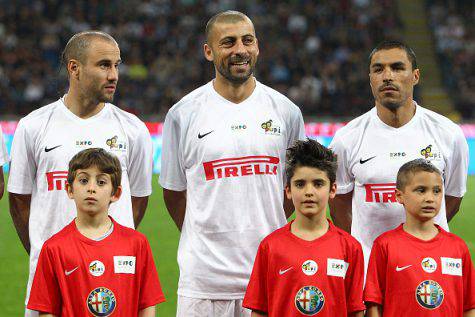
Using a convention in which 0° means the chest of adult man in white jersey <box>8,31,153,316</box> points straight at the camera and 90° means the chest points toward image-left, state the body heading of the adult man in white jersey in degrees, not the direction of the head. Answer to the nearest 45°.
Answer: approximately 0°

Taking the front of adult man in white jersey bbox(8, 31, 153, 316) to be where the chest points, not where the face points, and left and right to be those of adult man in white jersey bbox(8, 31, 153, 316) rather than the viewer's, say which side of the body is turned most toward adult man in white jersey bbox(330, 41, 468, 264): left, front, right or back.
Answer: left

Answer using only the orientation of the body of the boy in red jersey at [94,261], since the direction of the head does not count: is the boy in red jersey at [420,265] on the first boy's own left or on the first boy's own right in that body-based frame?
on the first boy's own left

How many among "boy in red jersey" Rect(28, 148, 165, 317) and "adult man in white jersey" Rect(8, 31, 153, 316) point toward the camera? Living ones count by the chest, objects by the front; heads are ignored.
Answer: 2

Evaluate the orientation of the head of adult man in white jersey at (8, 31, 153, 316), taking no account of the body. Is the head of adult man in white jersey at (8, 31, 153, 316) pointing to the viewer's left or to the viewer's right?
to the viewer's right

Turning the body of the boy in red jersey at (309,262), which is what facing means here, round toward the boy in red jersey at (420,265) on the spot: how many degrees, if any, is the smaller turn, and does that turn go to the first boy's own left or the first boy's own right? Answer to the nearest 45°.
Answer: approximately 90° to the first boy's own left
